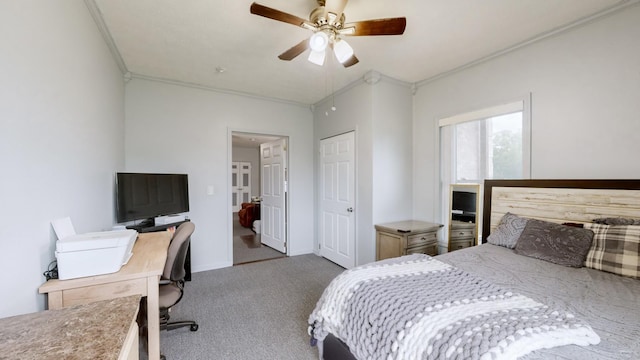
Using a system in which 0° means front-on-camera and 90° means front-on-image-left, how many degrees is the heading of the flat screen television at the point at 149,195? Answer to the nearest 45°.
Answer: approximately 315°

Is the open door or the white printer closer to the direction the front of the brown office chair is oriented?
the white printer

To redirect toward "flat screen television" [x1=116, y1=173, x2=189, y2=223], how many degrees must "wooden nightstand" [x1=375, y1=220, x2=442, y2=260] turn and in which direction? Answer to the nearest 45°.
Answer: approximately 135° to its right

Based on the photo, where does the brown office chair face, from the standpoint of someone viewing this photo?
facing to the left of the viewer

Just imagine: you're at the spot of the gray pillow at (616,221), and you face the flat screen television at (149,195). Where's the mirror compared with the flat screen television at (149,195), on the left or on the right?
right

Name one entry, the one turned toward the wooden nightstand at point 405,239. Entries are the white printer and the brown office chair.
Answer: the white printer

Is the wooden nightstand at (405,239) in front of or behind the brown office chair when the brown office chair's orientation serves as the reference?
behind

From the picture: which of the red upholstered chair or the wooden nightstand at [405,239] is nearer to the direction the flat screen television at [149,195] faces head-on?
the wooden nightstand

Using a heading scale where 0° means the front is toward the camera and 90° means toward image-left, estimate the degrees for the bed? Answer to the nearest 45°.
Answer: approximately 45°

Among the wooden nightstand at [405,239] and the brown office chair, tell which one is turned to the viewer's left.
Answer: the brown office chair

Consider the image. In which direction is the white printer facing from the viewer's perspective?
to the viewer's right

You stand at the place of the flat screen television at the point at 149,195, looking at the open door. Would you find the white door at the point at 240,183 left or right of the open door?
left
